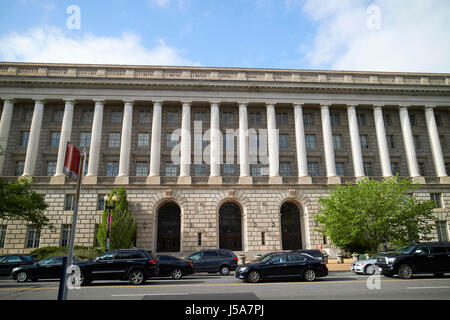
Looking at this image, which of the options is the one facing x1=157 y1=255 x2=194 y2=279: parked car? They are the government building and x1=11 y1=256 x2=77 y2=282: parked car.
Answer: the government building

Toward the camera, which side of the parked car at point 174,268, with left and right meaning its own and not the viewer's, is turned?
left

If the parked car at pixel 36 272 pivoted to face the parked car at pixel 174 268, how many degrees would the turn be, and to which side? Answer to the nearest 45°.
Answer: approximately 180°

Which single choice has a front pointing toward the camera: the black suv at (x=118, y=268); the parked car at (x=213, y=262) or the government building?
the government building

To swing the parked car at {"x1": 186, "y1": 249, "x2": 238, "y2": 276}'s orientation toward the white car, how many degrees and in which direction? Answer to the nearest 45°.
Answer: approximately 135° to its left

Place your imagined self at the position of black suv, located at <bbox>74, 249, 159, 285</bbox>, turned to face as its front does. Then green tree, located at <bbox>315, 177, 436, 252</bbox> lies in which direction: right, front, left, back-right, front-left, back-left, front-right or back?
back

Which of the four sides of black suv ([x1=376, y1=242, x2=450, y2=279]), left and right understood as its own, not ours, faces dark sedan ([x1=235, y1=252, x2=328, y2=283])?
front

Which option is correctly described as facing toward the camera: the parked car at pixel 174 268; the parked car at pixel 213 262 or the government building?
the government building

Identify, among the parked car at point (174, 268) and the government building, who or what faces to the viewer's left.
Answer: the parked car

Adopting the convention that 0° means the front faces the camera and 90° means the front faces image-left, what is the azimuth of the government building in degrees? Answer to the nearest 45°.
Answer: approximately 0°

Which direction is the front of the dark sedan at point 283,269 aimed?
to the viewer's left

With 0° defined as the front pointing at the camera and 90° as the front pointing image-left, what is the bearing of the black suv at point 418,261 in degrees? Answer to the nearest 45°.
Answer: approximately 45°

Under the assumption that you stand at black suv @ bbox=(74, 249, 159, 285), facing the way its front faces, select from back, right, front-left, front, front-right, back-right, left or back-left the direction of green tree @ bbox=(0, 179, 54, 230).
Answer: front-right

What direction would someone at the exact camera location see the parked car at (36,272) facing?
facing to the left of the viewer

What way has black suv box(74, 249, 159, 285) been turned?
to the viewer's left

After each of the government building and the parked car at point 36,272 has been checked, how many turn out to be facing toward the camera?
1

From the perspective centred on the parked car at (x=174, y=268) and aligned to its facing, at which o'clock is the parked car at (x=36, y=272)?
the parked car at (x=36, y=272) is roughly at 12 o'clock from the parked car at (x=174, y=268).

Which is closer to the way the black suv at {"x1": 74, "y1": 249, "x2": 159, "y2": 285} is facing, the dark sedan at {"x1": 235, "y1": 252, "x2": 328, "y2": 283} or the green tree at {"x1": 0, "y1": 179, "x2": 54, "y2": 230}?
the green tree

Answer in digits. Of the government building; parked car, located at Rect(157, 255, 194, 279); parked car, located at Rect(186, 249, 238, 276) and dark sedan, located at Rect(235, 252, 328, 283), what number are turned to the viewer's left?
3

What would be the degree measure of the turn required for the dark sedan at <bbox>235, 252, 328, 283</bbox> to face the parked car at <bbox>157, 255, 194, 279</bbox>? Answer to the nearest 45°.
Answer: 0° — it already faces it

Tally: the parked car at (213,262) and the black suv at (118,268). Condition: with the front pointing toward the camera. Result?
0
